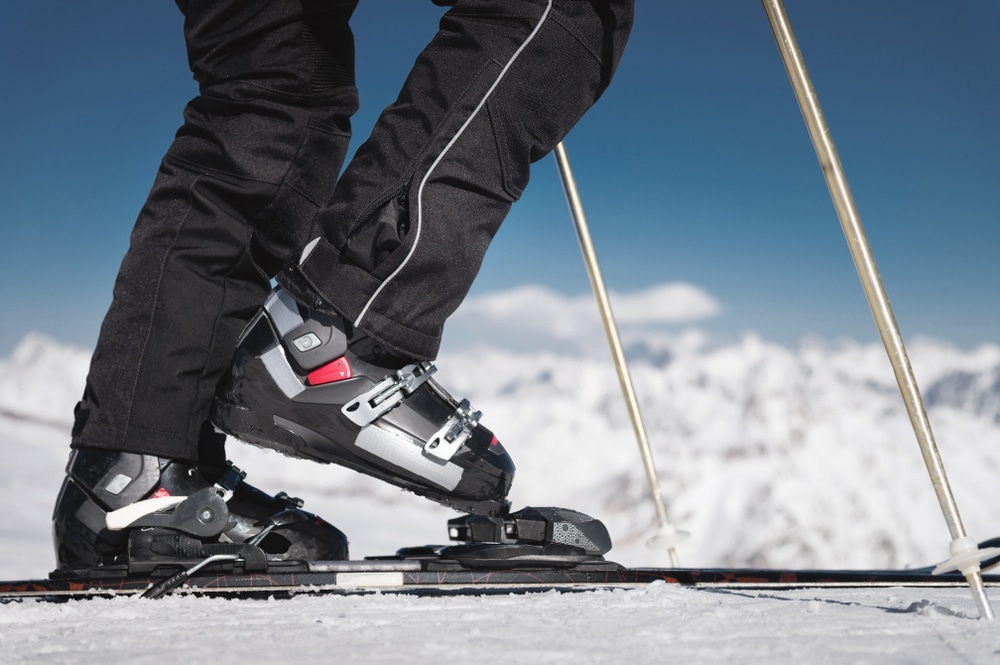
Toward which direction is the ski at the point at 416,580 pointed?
to the viewer's right

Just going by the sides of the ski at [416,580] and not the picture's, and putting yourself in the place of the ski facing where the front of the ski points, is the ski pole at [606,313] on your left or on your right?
on your left
